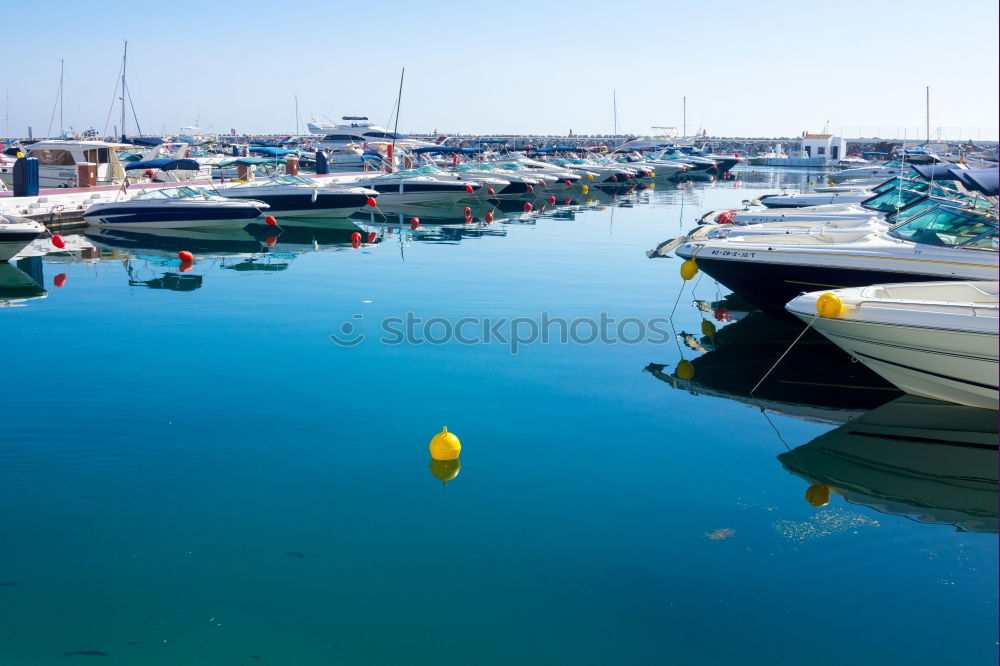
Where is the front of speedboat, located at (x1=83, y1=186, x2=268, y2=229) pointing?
to the viewer's right

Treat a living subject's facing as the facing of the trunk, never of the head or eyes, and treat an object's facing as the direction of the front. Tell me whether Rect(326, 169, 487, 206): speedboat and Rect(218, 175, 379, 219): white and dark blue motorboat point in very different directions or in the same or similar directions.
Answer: same or similar directions

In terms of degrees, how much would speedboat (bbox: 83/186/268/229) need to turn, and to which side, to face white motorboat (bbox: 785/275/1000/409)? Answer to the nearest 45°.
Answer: approximately 90° to its right

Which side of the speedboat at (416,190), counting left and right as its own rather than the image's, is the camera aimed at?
right

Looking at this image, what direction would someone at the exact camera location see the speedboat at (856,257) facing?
facing to the left of the viewer

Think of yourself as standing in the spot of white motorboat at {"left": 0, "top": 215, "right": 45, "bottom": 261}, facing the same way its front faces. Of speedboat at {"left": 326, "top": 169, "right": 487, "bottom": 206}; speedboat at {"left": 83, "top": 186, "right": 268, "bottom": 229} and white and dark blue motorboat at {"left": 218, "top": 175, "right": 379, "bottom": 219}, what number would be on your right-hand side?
0

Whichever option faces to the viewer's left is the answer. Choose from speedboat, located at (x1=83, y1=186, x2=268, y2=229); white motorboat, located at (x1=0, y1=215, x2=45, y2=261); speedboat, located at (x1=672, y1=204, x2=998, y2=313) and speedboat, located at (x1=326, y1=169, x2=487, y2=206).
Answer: speedboat, located at (x1=672, y1=204, x2=998, y2=313)

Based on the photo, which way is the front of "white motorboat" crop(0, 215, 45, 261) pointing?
to the viewer's right

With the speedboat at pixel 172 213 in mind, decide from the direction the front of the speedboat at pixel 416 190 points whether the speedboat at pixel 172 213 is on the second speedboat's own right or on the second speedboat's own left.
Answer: on the second speedboat's own right

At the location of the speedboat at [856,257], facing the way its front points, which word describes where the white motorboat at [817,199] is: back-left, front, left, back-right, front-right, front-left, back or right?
right

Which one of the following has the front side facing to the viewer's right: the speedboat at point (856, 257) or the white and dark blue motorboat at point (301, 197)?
the white and dark blue motorboat

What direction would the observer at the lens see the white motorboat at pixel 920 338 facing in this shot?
facing to the left of the viewer

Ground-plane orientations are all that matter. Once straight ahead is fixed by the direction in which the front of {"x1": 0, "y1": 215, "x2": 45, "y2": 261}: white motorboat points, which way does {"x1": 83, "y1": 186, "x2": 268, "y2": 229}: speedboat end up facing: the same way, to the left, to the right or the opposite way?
the same way

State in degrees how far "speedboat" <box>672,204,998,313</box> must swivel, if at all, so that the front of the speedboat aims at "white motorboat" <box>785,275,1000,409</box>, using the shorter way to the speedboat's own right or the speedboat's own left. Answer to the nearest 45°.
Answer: approximately 90° to the speedboat's own left

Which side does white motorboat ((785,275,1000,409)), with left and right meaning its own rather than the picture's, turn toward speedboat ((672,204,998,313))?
right

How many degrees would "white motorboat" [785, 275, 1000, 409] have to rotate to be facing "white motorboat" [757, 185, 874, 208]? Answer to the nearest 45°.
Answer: approximately 90° to its right
